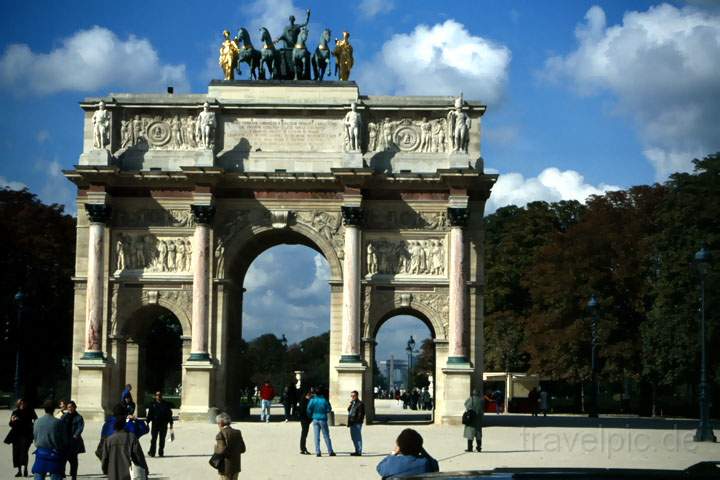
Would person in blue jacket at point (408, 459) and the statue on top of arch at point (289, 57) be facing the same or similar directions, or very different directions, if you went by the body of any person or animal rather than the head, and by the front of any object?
very different directions

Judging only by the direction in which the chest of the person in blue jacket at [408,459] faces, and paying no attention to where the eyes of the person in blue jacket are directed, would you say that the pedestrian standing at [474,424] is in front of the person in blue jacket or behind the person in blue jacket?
in front

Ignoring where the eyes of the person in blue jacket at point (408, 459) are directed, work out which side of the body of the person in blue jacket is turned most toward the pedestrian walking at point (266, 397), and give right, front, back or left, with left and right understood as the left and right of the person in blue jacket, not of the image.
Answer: front

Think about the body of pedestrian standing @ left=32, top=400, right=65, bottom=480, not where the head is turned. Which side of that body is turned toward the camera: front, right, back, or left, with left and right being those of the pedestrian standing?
back

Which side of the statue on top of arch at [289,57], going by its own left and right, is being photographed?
front

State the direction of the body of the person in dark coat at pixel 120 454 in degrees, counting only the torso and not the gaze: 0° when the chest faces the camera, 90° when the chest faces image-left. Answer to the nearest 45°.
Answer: approximately 180°

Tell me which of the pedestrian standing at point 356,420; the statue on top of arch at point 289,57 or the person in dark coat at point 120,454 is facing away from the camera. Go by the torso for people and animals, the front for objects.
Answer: the person in dark coat

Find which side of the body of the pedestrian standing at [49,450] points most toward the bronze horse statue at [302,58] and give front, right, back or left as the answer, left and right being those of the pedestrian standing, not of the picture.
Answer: front
